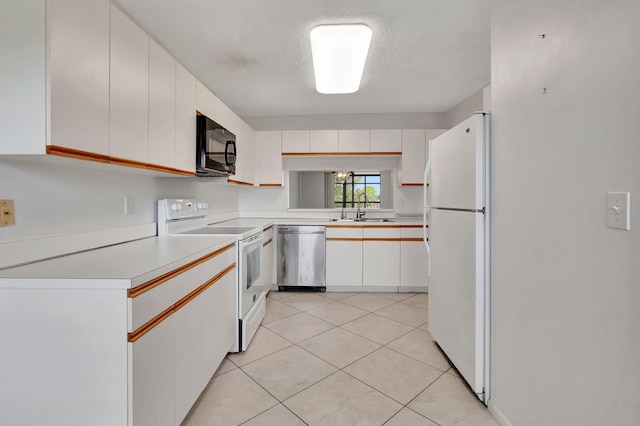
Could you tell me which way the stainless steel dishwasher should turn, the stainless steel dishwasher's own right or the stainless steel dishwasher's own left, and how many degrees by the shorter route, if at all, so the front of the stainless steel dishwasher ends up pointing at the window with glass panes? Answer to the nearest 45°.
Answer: approximately 135° to the stainless steel dishwasher's own left

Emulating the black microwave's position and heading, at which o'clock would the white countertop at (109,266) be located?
The white countertop is roughly at 2 o'clock from the black microwave.

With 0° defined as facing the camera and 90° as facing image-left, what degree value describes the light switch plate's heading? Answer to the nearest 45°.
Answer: approximately 45°

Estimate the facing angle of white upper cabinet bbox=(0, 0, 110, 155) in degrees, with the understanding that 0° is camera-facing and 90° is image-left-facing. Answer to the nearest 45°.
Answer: approximately 315°

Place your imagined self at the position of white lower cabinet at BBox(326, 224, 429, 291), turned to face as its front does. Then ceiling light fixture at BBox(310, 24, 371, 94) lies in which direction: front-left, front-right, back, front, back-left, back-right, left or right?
front

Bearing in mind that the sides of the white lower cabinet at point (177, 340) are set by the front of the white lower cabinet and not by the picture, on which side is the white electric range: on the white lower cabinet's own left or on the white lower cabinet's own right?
on the white lower cabinet's own left

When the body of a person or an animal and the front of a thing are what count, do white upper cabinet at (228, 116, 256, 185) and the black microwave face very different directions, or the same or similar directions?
same or similar directions

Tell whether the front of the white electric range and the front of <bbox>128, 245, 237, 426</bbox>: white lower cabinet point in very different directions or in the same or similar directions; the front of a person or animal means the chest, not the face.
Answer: same or similar directions

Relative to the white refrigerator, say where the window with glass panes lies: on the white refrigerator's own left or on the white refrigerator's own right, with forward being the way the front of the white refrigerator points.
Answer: on the white refrigerator's own right

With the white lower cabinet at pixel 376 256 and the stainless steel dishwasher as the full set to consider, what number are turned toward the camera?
2

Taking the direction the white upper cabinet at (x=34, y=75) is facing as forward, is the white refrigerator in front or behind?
in front

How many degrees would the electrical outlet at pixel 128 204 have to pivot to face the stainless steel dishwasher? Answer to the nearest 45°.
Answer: approximately 90° to its left

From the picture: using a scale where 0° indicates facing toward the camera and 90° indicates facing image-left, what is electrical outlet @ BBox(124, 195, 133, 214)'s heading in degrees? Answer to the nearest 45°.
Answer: approximately 315°

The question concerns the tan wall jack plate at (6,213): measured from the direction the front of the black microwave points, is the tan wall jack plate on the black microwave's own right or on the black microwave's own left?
on the black microwave's own right

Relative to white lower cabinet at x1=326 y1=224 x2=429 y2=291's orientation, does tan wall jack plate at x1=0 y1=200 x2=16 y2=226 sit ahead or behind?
ahead

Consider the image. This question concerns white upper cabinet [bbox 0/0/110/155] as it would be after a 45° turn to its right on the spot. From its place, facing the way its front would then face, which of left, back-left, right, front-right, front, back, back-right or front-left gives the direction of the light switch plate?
front-left

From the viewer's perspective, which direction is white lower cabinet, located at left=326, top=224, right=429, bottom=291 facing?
toward the camera
